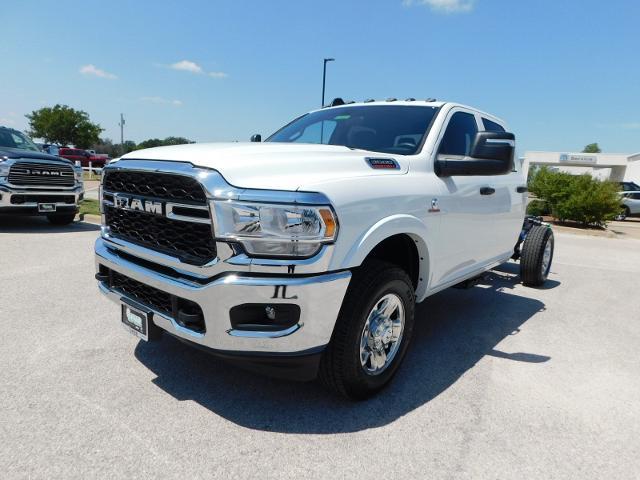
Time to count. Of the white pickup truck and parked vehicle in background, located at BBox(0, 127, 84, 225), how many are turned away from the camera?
0

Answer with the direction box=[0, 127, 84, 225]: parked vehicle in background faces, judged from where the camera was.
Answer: facing the viewer and to the right of the viewer

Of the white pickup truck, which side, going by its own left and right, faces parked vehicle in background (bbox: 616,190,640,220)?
back

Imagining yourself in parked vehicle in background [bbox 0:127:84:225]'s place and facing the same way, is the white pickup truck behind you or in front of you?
in front

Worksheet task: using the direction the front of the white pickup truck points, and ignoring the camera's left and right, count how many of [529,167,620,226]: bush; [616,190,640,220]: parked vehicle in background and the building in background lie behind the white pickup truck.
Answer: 3

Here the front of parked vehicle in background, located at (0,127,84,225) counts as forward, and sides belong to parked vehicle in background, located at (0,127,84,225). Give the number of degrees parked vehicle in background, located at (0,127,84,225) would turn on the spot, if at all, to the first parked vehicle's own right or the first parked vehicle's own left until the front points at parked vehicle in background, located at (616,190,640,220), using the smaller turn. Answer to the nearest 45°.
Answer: approximately 45° to the first parked vehicle's own left

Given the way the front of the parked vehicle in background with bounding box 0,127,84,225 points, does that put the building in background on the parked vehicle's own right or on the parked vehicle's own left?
on the parked vehicle's own left

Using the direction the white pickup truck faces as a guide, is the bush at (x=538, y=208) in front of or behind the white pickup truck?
behind

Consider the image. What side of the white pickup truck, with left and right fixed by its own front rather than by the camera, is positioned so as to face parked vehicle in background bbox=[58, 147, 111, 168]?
right
